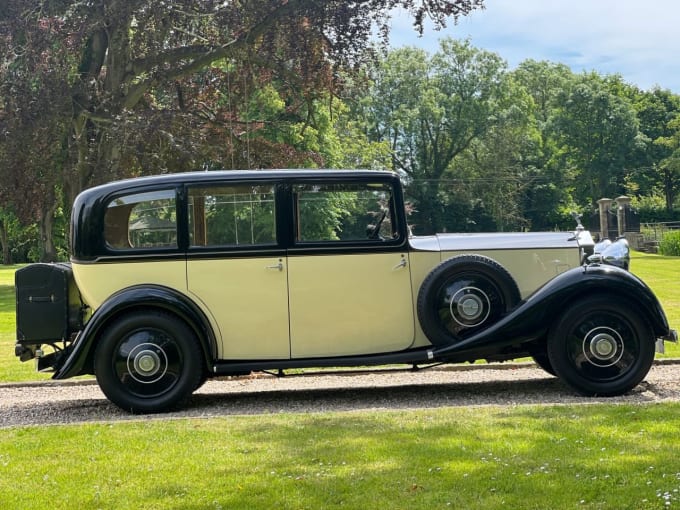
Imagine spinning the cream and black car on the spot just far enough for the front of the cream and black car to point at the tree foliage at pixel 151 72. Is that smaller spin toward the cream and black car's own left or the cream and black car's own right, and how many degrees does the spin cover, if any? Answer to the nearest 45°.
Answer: approximately 90° to the cream and black car's own left

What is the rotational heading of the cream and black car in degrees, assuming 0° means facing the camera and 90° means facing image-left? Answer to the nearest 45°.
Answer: approximately 270°

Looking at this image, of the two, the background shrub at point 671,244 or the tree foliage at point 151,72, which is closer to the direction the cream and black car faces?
the background shrub

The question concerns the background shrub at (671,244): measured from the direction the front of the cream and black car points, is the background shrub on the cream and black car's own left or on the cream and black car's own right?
on the cream and black car's own left

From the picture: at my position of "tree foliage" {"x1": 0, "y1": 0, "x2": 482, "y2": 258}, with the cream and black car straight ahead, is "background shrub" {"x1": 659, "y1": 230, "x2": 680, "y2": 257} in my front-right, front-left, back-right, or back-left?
back-left
